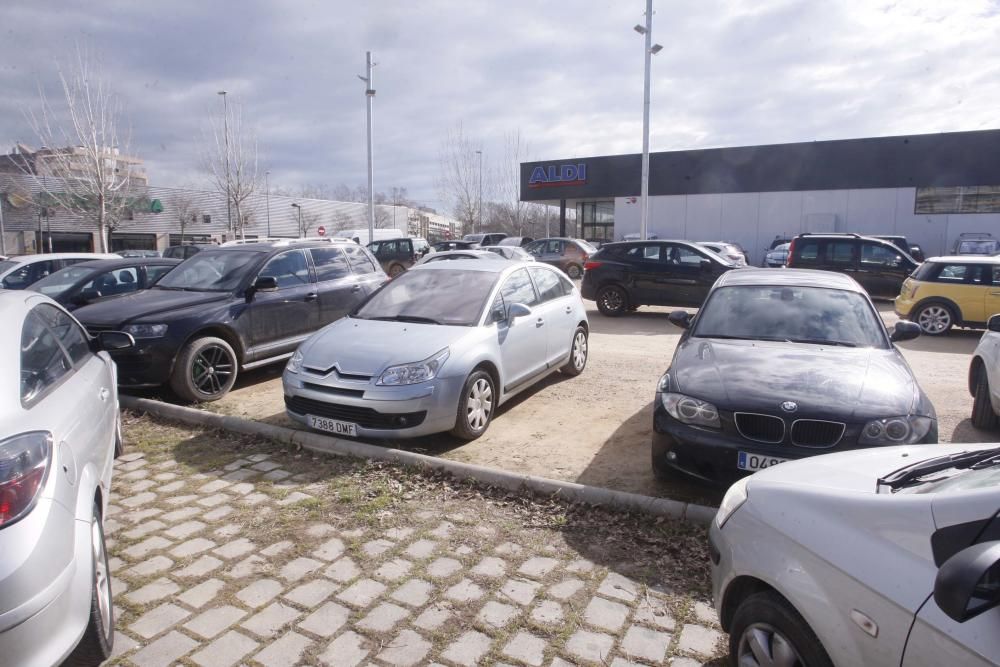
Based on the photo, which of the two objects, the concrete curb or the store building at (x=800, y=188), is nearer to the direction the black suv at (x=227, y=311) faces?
the concrete curb

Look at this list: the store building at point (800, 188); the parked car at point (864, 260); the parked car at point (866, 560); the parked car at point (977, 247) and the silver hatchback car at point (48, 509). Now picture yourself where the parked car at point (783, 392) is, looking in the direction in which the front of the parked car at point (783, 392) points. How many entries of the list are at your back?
3

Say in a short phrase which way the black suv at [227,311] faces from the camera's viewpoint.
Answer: facing the viewer and to the left of the viewer

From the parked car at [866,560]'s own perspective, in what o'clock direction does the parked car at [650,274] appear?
the parked car at [650,274] is roughly at 1 o'clock from the parked car at [866,560].

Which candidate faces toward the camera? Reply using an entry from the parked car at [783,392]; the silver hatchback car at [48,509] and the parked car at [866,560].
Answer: the parked car at [783,392]

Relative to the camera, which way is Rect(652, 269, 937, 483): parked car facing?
toward the camera

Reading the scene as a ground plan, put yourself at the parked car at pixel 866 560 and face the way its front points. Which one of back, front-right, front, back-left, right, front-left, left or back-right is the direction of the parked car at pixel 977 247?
front-right

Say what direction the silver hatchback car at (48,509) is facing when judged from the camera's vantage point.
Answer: facing away from the viewer

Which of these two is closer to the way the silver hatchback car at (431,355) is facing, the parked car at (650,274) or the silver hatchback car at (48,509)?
the silver hatchback car
